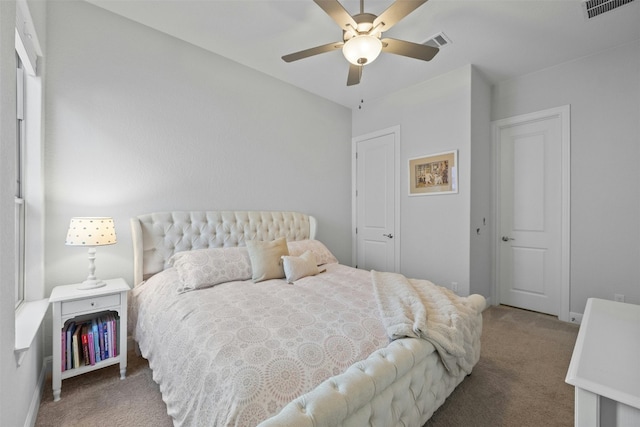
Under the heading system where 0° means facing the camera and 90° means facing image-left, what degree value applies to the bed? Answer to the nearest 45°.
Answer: approximately 315°

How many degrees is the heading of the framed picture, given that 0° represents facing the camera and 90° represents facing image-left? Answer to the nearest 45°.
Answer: approximately 45°
